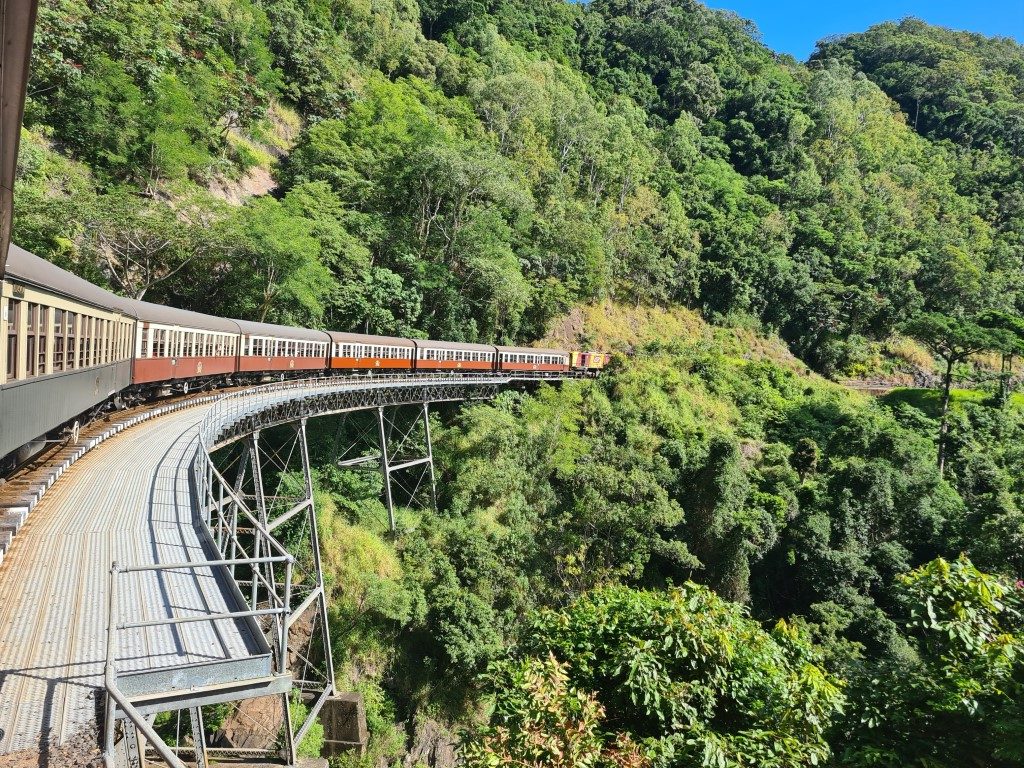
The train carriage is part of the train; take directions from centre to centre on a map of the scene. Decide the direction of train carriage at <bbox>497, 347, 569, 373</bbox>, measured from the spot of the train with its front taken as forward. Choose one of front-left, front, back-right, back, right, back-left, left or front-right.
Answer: front

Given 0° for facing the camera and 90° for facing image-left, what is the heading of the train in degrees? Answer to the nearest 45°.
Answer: approximately 225°

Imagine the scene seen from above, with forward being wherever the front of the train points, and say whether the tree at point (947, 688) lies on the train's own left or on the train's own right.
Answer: on the train's own right

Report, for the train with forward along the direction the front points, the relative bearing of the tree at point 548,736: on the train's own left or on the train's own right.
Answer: on the train's own right

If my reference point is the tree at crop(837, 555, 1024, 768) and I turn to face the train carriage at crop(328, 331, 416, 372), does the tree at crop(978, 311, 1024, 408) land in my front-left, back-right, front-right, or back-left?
front-right
